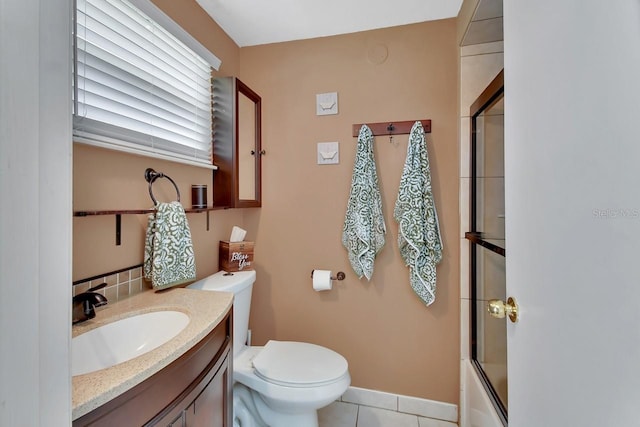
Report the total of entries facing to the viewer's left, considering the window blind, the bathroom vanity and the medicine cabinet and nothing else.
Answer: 0

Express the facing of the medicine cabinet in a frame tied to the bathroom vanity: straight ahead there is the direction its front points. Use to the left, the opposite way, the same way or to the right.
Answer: the same way

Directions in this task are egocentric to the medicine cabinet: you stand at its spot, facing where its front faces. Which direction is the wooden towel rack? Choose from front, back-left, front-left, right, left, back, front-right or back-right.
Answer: front-left

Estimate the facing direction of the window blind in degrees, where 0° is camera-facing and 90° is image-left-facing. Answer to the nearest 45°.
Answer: approximately 315°

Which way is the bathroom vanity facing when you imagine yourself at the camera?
facing the viewer and to the right of the viewer

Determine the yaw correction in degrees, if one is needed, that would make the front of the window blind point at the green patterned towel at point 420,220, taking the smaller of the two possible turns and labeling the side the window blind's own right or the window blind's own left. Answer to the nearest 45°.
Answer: approximately 45° to the window blind's own left

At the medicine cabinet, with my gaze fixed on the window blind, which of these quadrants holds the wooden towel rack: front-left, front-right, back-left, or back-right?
back-left

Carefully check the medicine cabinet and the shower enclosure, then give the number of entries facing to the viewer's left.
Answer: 1

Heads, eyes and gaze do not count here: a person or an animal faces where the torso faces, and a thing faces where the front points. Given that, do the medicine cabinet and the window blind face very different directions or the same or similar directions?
same or similar directions

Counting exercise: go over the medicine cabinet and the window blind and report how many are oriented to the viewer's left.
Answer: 0

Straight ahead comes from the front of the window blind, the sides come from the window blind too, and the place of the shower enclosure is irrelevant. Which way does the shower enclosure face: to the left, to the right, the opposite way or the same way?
the opposite way

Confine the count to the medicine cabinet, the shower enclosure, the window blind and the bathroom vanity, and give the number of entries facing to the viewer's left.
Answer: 1

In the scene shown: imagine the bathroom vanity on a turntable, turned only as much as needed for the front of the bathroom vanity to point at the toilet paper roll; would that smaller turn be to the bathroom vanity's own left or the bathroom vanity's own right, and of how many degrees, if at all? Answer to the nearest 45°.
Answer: approximately 90° to the bathroom vanity's own left

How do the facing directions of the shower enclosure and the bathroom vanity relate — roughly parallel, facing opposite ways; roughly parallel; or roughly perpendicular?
roughly parallel, facing opposite ways

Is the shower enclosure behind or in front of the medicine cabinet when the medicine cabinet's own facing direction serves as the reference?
in front

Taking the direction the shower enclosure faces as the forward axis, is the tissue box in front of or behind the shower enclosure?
in front

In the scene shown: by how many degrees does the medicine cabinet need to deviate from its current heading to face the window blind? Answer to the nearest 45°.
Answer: approximately 90° to its right

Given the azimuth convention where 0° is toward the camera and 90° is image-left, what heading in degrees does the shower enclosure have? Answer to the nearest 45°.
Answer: approximately 90°

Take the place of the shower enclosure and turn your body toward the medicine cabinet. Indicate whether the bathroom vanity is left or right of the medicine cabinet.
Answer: left
